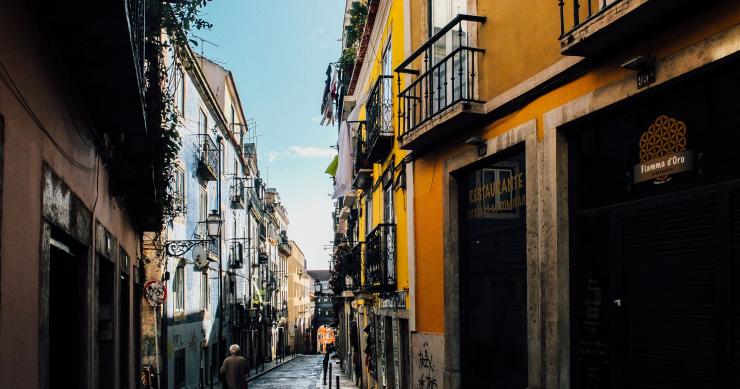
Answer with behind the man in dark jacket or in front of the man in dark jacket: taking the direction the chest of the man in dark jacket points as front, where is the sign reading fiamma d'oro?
behind

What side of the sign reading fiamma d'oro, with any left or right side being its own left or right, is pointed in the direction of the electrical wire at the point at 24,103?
front

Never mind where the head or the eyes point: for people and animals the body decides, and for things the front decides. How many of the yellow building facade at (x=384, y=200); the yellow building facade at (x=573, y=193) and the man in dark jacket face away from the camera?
1

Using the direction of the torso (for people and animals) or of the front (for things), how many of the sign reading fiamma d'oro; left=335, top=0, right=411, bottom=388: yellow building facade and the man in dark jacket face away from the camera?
1

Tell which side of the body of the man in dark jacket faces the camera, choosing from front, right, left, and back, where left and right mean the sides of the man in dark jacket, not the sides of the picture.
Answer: back

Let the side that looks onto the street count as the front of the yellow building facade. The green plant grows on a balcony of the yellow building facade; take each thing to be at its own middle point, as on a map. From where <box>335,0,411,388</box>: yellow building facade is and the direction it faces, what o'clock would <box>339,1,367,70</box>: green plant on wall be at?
The green plant on wall is roughly at 3 o'clock from the yellow building facade.

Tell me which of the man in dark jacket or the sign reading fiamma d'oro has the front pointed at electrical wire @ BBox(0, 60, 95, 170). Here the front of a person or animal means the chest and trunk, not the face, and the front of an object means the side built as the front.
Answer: the sign reading fiamma d'oro

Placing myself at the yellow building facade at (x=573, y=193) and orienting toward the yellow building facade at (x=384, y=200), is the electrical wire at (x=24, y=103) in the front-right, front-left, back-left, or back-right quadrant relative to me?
back-left

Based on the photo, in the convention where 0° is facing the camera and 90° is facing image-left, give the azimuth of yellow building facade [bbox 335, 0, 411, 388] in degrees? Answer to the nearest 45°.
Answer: approximately 90°
